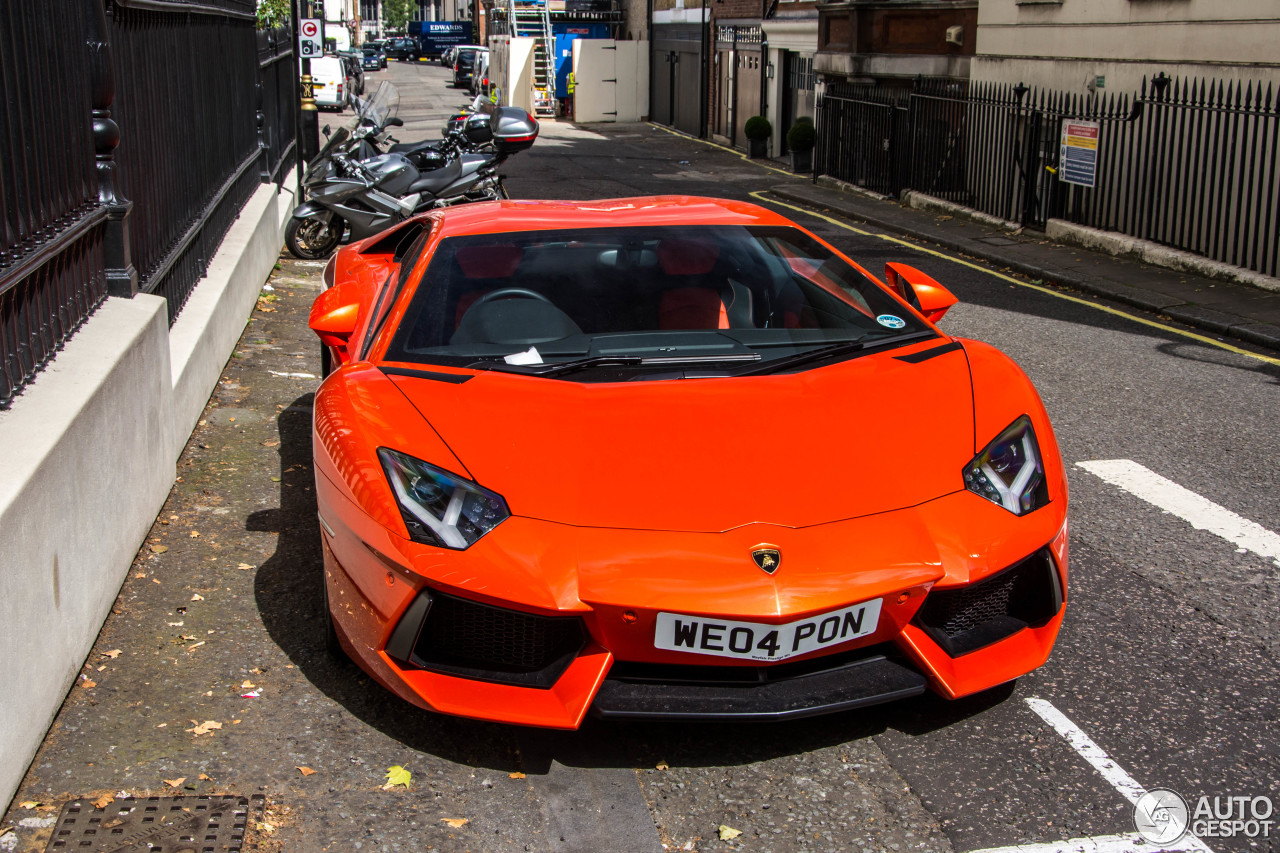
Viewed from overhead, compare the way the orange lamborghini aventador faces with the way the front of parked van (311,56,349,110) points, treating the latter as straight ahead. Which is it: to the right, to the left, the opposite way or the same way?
the opposite way

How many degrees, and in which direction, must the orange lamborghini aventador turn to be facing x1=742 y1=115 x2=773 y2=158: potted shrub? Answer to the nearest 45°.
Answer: approximately 180°

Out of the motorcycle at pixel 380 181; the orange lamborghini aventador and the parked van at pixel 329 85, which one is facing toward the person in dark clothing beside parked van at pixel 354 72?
the parked van at pixel 329 85

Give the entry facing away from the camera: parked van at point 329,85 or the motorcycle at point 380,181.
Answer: the parked van

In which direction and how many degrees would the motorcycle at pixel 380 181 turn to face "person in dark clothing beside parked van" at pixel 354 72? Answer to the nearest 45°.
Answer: approximately 135° to its right

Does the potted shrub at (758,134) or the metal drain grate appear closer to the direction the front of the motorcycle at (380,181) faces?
the metal drain grate

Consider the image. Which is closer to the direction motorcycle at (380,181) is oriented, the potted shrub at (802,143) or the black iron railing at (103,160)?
the black iron railing

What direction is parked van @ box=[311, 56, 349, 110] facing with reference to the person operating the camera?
facing away from the viewer
